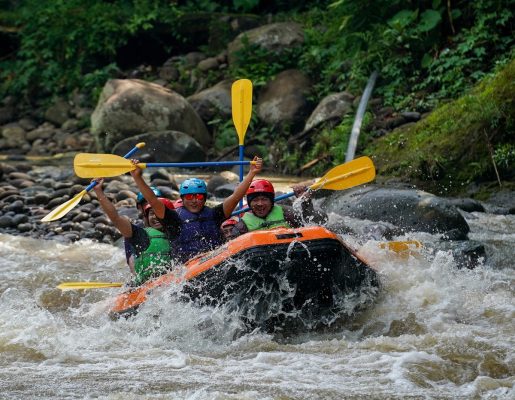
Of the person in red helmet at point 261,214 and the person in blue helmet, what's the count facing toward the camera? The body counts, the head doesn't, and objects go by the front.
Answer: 2

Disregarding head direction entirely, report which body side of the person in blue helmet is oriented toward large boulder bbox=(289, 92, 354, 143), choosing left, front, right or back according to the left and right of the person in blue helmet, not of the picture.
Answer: back

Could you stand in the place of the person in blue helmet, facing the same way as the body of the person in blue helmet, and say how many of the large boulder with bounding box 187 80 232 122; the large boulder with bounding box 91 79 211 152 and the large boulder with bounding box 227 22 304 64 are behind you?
3

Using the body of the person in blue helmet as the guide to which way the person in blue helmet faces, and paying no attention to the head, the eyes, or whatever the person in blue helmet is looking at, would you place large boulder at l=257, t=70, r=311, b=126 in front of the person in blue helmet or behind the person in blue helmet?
behind

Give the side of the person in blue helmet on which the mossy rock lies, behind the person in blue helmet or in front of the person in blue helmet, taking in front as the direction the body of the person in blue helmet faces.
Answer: behind

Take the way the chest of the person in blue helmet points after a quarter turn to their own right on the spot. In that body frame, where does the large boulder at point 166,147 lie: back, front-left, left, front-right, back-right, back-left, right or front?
right

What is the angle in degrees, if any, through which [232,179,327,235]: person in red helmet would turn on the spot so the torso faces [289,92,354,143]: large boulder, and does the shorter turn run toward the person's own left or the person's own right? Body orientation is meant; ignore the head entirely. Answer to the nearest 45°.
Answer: approximately 180°

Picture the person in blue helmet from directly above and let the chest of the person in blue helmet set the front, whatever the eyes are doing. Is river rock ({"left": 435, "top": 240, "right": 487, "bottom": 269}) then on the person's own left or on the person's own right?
on the person's own left

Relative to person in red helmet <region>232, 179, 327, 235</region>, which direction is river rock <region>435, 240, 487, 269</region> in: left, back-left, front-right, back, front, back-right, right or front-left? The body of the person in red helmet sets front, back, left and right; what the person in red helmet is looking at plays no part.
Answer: back-left

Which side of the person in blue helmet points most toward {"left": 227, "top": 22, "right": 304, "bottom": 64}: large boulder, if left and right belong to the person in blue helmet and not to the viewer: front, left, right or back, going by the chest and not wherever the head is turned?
back

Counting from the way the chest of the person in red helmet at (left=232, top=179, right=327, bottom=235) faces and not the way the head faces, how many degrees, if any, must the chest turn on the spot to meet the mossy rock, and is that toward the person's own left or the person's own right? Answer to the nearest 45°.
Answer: approximately 135° to the person's own left

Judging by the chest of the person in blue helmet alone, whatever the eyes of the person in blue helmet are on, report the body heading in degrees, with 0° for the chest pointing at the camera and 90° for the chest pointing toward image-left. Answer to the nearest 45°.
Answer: approximately 0°
